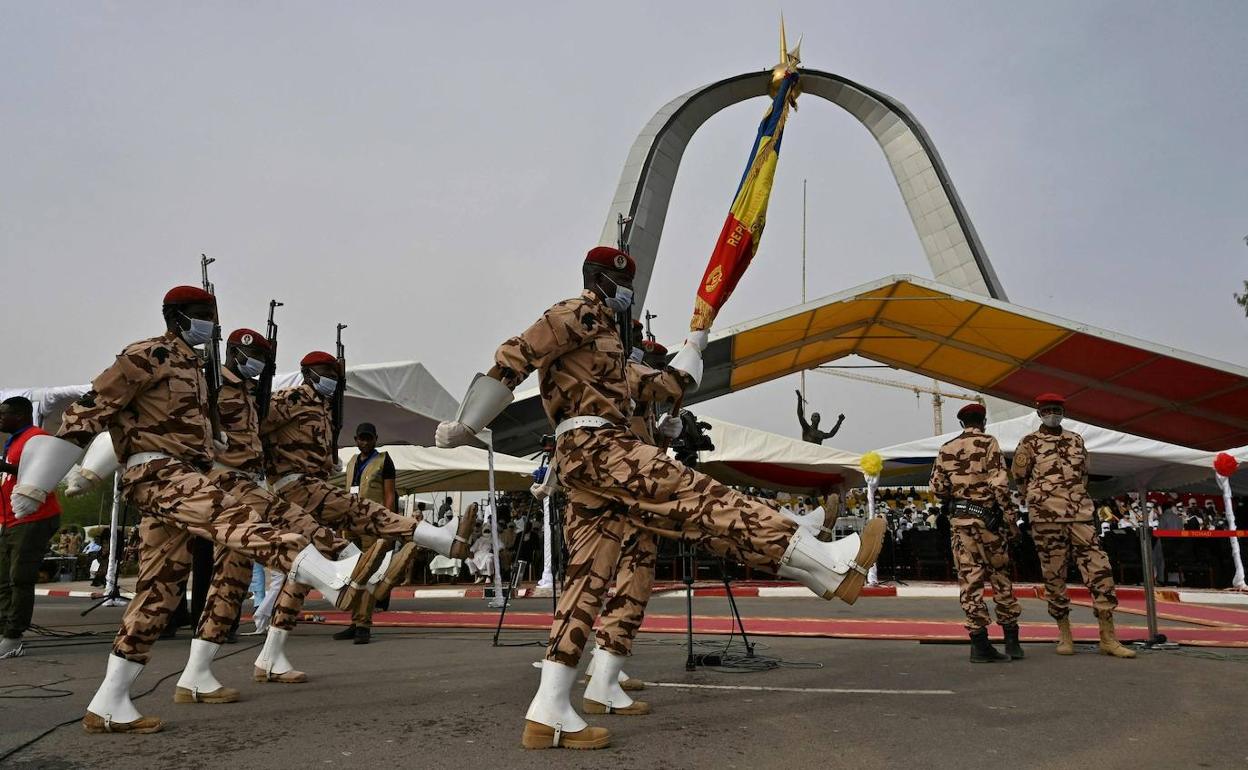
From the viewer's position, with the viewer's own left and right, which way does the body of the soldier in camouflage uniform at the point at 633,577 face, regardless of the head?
facing to the right of the viewer

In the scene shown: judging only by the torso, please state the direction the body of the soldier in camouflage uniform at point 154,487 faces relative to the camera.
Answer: to the viewer's right

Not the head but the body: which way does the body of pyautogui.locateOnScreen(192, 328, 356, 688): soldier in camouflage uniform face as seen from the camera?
to the viewer's right

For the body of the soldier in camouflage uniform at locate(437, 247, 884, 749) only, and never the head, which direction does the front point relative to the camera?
to the viewer's right

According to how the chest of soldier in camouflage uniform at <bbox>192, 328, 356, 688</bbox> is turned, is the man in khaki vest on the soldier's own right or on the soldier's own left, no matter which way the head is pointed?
on the soldier's own left

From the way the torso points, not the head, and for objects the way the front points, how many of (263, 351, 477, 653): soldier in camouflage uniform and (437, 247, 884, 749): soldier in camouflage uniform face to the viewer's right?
2

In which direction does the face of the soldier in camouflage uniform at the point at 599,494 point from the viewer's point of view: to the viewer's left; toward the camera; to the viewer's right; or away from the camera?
to the viewer's right

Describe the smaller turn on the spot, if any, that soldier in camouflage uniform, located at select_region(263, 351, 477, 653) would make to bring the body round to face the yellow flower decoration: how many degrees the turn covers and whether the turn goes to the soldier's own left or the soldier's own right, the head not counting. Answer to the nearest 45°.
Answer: approximately 45° to the soldier's own left

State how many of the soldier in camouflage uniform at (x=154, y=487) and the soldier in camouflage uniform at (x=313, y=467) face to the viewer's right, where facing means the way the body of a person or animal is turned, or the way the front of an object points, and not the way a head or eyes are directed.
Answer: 2
